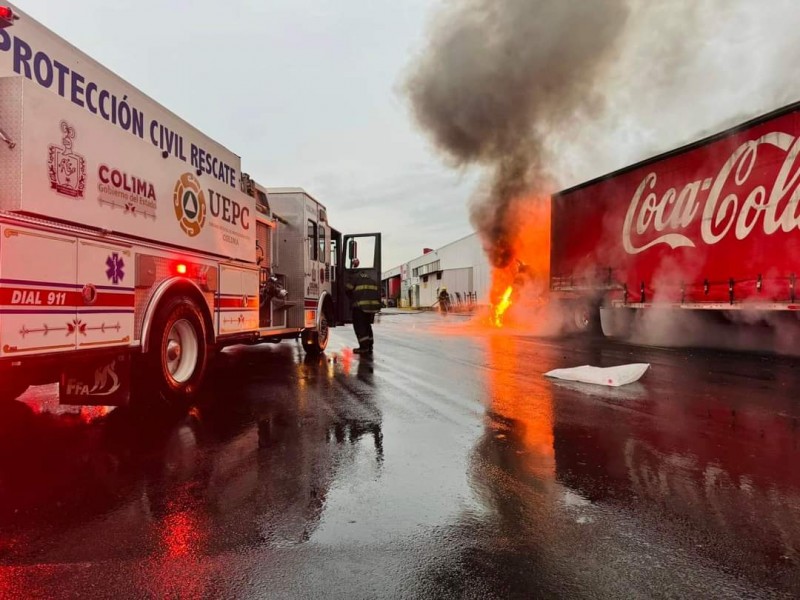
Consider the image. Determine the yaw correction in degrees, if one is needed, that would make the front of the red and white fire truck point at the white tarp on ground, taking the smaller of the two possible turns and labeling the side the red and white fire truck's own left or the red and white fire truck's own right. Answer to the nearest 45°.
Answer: approximately 45° to the red and white fire truck's own right

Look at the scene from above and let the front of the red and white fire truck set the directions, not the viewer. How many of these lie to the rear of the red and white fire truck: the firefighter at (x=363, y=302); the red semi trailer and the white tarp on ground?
0

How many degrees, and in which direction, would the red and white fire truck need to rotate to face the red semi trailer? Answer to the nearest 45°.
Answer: approximately 45° to its right

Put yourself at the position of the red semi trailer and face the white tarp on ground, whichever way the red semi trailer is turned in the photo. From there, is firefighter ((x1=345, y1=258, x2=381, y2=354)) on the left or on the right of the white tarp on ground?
right

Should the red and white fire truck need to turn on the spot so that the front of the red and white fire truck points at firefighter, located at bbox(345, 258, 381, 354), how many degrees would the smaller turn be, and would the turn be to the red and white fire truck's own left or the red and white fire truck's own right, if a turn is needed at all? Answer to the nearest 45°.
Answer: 0° — it already faces them

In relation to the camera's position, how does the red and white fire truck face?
facing away from the viewer and to the right of the viewer

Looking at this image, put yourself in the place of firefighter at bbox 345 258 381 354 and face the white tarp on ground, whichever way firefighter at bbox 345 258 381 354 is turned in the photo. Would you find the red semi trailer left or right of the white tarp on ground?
left

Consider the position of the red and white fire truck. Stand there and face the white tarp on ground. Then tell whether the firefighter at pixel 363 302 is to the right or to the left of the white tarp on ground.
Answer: left
